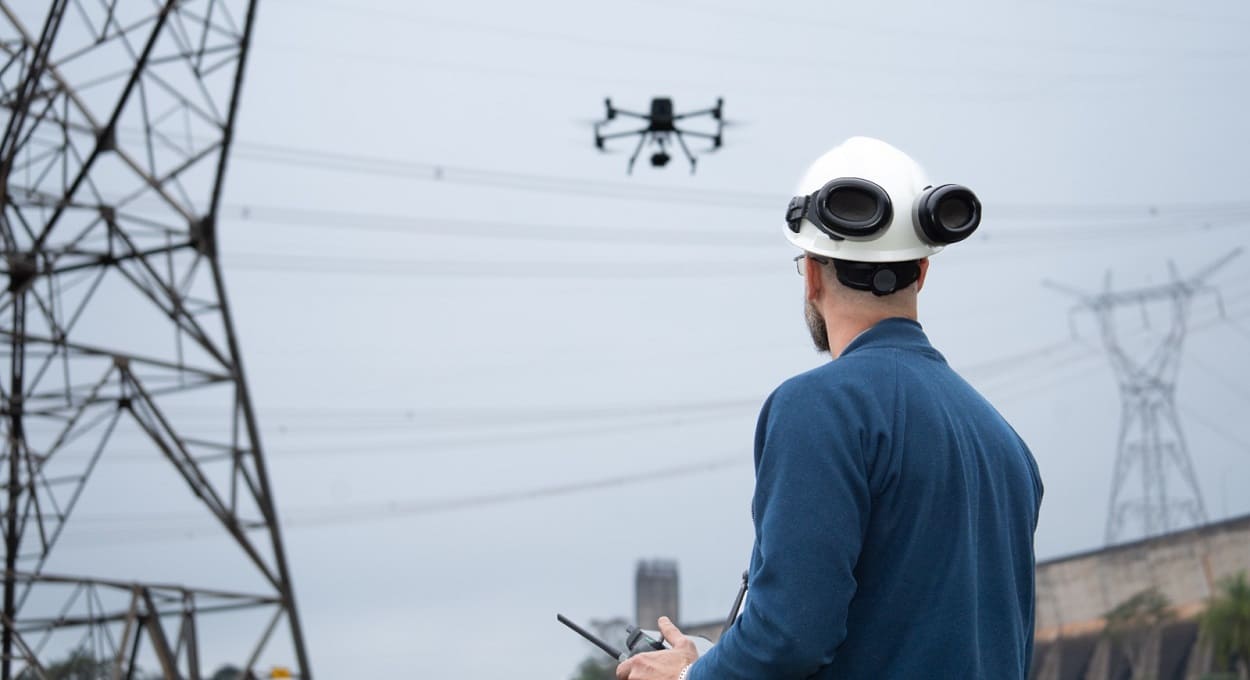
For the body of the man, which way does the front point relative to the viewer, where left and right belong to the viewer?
facing away from the viewer and to the left of the viewer

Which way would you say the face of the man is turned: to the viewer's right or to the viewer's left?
to the viewer's left
